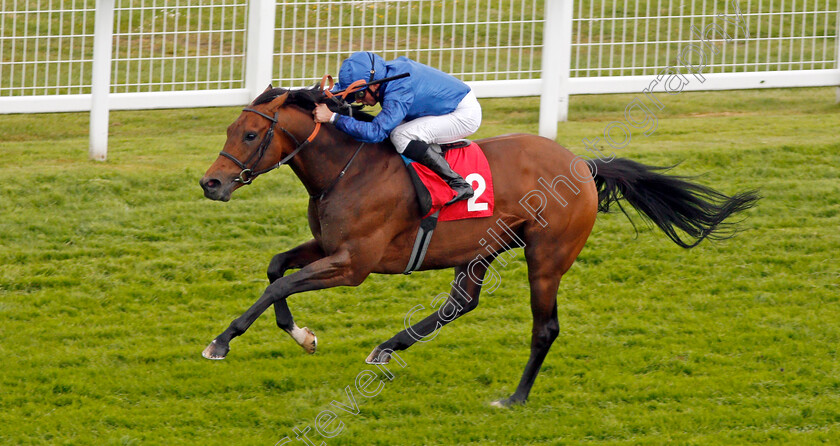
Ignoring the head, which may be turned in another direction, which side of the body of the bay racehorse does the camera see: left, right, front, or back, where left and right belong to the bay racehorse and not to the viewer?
left

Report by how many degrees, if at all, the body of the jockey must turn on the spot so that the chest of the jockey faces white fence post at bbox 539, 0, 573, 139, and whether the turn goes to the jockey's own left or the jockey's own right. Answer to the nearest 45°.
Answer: approximately 90° to the jockey's own right

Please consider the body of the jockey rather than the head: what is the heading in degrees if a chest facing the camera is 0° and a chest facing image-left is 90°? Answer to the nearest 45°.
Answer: approximately 90°

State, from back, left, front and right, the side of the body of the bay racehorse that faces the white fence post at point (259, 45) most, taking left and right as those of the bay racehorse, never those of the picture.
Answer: right
